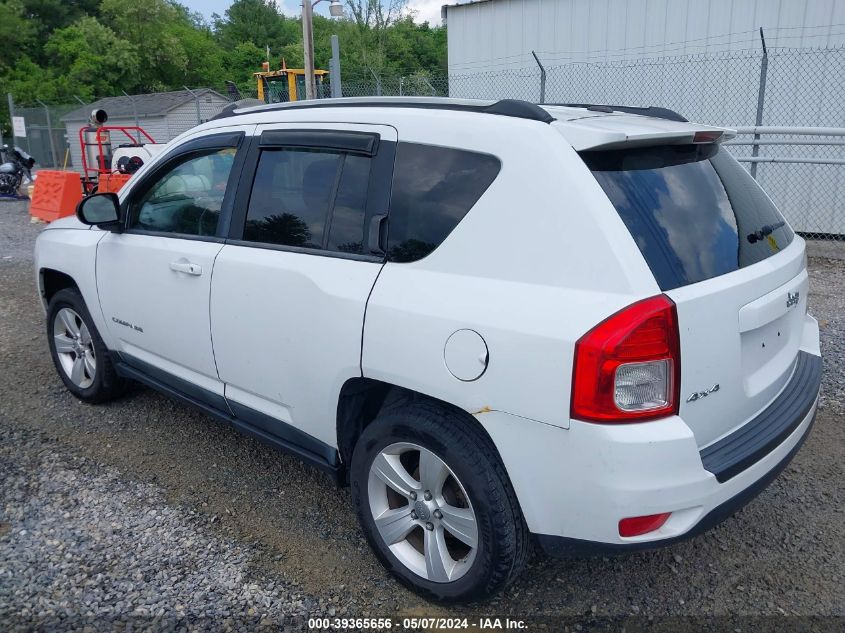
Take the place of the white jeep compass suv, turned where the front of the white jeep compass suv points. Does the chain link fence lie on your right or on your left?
on your right

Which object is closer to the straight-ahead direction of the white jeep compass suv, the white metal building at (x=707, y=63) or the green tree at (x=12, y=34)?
the green tree

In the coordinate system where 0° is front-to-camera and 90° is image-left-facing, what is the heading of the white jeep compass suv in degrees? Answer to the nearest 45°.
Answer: approximately 135°

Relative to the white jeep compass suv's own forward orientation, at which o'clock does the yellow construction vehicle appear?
The yellow construction vehicle is roughly at 1 o'clock from the white jeep compass suv.

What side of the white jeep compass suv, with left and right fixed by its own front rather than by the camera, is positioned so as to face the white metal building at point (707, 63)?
right

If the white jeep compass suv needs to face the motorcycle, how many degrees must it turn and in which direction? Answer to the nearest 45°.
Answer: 0° — it already faces it

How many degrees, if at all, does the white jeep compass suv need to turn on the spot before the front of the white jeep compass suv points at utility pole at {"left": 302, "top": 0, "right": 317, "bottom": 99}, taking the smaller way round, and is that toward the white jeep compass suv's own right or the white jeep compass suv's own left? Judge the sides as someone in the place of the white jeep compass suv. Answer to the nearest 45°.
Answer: approximately 45° to the white jeep compass suv's own right
